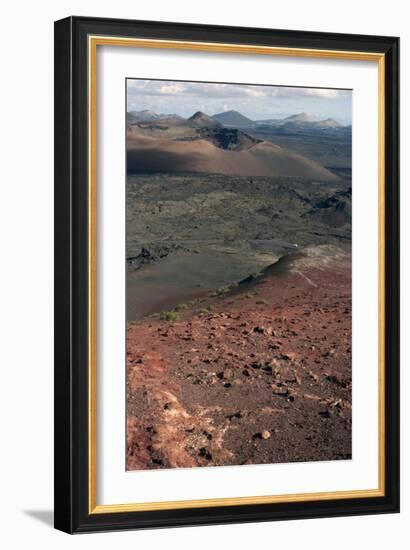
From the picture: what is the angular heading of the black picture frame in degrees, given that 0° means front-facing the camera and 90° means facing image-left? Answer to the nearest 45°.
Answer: approximately 315°
